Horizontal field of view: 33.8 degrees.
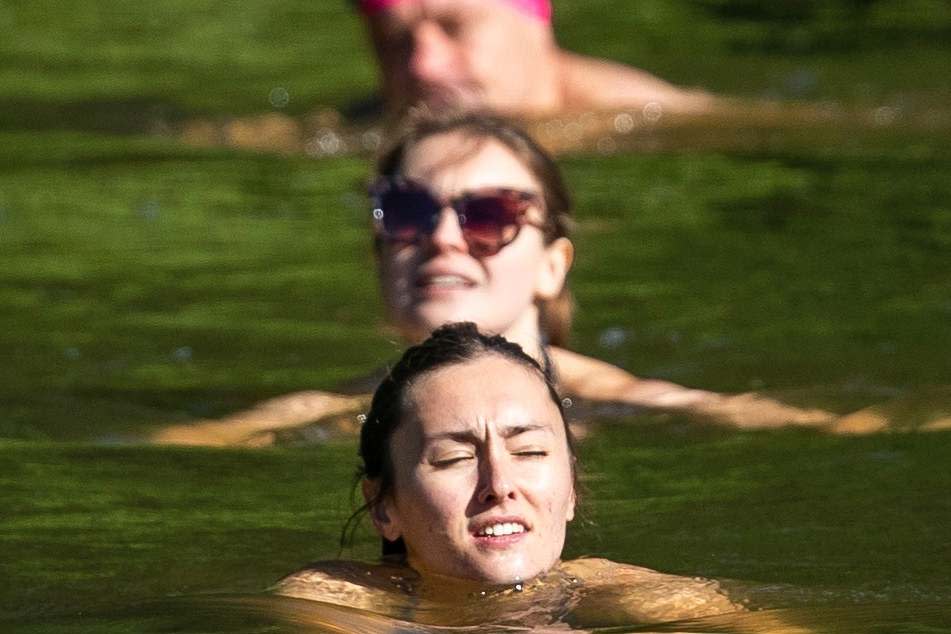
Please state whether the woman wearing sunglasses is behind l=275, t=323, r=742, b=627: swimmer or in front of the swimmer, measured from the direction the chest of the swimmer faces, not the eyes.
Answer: behind

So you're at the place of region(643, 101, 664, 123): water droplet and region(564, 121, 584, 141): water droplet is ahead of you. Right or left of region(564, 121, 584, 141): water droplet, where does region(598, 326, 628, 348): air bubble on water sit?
left

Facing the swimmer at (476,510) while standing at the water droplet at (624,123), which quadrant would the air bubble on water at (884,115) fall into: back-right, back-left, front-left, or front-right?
back-left

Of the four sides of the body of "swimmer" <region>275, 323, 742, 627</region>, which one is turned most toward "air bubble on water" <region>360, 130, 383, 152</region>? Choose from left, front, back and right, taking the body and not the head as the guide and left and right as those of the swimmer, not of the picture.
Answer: back

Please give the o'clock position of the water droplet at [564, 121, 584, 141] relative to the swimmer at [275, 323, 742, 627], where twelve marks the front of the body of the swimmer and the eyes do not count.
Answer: The water droplet is roughly at 6 o'clock from the swimmer.

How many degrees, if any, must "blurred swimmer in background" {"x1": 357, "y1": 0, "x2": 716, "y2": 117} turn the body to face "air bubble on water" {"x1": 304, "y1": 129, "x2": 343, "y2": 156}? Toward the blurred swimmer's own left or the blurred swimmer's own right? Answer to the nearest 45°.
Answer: approximately 90° to the blurred swimmer's own right

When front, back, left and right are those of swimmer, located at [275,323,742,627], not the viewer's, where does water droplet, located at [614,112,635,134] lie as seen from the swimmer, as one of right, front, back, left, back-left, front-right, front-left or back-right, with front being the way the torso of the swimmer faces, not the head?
back

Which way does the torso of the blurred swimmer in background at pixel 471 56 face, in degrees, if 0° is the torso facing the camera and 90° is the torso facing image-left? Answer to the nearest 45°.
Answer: approximately 45°

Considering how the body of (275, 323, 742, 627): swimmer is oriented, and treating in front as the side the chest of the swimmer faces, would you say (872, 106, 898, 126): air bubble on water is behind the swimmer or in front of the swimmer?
behind

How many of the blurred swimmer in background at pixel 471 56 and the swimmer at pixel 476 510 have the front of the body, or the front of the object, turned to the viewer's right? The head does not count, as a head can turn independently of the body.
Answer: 0
